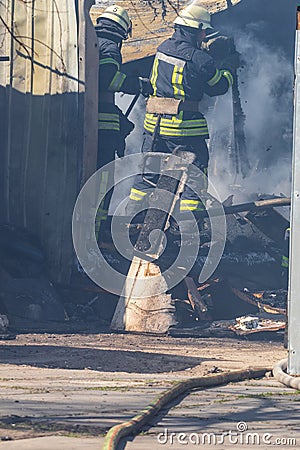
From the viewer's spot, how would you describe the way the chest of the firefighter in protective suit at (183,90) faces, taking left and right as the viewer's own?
facing away from the viewer and to the right of the viewer

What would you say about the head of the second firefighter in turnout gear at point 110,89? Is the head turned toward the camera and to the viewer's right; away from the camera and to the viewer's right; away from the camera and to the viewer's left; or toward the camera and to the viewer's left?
away from the camera and to the viewer's right

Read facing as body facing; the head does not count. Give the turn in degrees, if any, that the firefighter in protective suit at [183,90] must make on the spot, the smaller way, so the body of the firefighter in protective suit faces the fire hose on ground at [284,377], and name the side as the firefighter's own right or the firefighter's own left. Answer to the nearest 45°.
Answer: approximately 135° to the firefighter's own right

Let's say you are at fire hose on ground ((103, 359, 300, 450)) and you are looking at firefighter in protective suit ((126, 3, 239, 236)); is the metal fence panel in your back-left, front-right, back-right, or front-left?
front-left

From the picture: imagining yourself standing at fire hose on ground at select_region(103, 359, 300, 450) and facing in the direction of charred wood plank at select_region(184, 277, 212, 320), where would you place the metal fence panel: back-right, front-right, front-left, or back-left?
front-left

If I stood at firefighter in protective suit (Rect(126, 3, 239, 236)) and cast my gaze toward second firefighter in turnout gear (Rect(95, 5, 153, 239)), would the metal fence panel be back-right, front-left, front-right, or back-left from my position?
front-left
